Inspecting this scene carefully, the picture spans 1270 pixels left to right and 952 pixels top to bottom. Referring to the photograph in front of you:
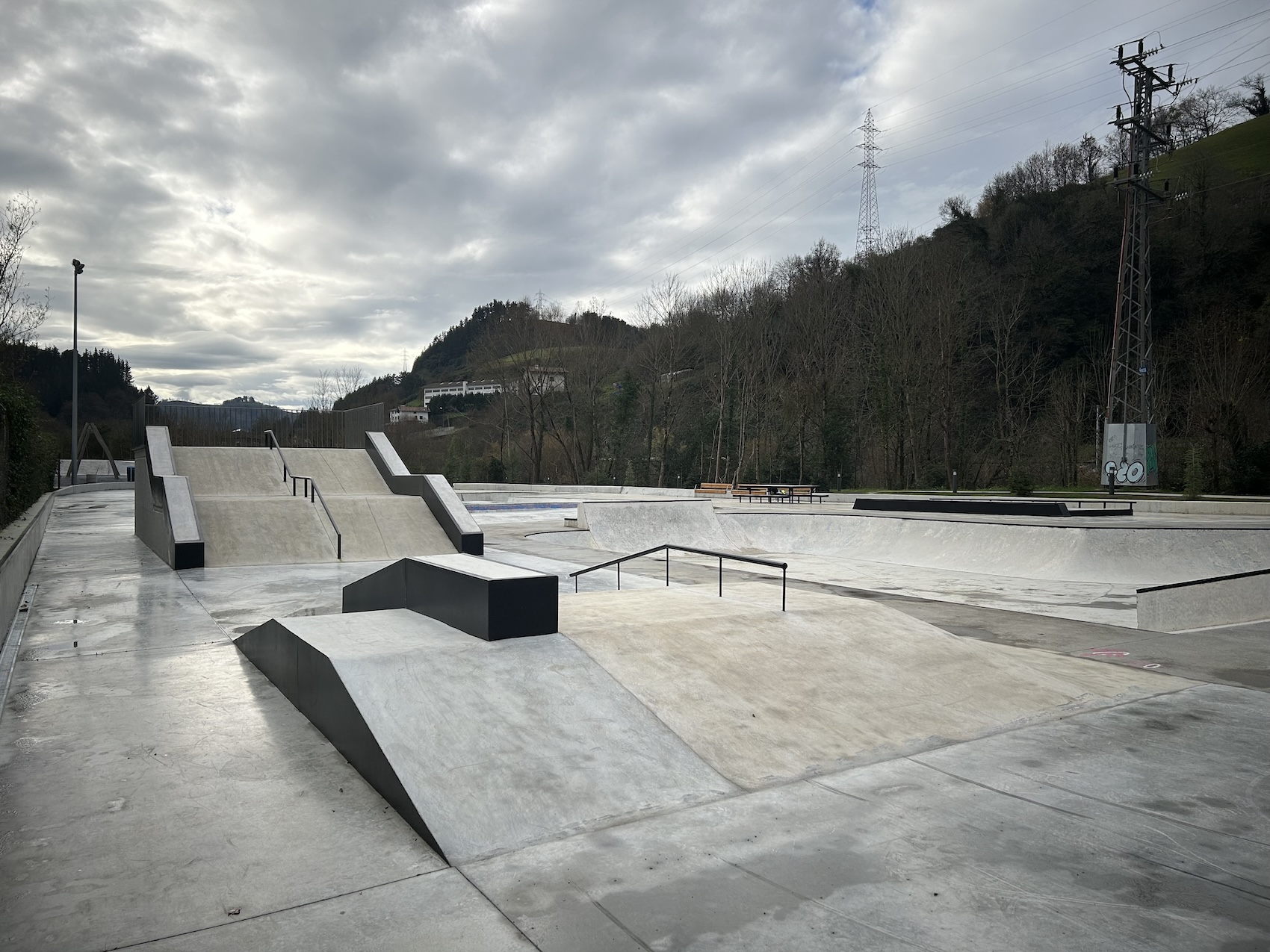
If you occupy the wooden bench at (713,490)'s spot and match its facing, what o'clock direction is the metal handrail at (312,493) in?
The metal handrail is roughly at 1 o'clock from the wooden bench.

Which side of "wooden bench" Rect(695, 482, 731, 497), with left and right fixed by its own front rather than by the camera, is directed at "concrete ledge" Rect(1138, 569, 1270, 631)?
front

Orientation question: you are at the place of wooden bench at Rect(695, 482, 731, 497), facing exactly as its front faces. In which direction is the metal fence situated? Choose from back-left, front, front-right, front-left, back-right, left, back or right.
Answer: front-right

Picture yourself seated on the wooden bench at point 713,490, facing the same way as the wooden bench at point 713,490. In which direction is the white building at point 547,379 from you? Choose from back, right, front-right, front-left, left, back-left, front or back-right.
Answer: back-right

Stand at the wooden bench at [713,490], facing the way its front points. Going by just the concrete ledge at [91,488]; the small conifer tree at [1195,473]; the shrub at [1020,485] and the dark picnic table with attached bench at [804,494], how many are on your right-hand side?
1

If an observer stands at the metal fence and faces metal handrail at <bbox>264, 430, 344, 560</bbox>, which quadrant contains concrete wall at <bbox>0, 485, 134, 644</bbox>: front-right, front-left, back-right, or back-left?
front-right

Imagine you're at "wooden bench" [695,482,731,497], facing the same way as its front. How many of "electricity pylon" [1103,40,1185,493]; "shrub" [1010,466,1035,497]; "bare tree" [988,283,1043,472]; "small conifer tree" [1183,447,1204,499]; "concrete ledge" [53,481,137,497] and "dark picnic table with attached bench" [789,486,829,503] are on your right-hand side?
1

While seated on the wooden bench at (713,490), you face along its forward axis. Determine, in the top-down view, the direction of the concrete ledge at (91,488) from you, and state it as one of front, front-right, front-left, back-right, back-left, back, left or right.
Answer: right

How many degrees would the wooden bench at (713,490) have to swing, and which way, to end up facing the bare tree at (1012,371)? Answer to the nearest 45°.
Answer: approximately 135° to its left

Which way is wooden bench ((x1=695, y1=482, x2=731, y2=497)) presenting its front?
toward the camera

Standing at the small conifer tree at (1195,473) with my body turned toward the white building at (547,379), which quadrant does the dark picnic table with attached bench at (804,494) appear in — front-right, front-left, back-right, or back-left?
front-left

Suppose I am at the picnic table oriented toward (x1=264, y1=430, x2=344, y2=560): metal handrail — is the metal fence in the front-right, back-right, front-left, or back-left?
front-right

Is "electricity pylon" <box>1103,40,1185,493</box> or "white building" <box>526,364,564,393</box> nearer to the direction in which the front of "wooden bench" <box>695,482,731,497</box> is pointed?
the electricity pylon

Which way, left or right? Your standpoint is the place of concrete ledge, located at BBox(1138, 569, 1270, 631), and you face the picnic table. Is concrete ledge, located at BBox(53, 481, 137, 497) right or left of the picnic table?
left
